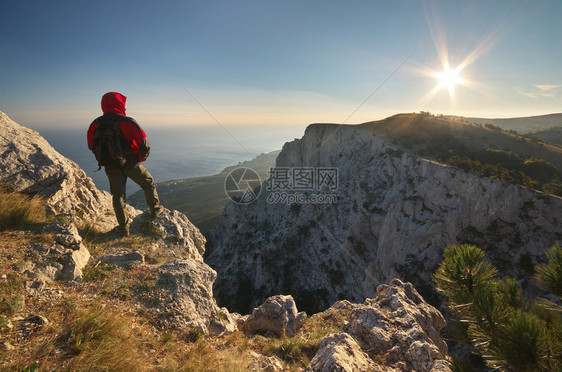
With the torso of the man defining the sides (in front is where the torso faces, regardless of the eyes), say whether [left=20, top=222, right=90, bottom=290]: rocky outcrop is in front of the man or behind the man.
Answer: behind

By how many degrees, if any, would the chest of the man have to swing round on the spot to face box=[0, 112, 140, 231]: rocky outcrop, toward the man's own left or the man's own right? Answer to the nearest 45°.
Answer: approximately 90° to the man's own left

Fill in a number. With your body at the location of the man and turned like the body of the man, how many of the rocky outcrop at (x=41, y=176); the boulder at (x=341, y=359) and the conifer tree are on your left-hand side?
1

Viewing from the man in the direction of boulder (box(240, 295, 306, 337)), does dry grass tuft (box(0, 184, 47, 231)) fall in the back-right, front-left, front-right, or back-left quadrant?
back-right

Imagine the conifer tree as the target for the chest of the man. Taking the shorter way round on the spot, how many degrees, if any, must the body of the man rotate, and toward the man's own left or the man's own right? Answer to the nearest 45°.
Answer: approximately 90° to the man's own right

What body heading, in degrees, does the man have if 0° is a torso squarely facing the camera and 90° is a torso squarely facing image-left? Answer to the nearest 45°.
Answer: approximately 225°
